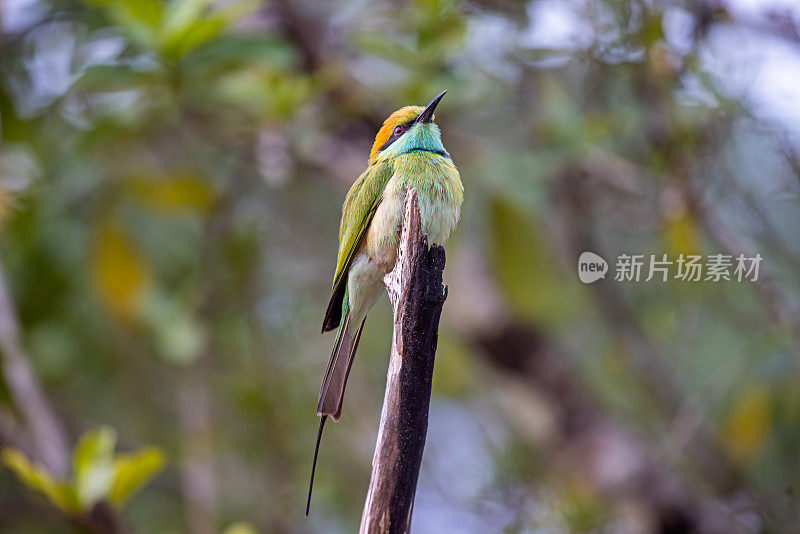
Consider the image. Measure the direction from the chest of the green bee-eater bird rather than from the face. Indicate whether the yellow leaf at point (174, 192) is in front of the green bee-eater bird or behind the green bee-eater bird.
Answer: behind

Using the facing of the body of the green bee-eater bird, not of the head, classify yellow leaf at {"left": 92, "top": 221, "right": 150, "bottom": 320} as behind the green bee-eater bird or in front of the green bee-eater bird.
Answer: behind

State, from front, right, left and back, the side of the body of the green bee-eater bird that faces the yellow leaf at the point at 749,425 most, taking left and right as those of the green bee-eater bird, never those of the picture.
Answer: left

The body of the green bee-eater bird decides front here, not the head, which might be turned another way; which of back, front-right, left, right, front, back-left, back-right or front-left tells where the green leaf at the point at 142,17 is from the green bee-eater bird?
back

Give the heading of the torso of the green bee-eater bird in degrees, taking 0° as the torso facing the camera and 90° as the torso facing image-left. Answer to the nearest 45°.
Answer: approximately 315°
